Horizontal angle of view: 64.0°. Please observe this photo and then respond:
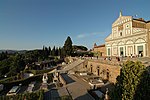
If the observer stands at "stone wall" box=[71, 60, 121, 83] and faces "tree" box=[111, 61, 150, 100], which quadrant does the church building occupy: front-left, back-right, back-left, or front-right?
back-left

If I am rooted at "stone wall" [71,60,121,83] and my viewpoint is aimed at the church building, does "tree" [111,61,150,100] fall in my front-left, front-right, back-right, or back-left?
back-right

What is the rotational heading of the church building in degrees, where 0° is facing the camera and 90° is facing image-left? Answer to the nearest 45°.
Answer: approximately 45°

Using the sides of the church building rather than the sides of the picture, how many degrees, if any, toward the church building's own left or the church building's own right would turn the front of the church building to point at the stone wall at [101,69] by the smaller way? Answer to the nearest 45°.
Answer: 0° — it already faces it

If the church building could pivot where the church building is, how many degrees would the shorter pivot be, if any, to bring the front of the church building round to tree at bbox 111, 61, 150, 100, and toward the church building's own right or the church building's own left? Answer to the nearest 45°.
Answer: approximately 45° to the church building's own left
